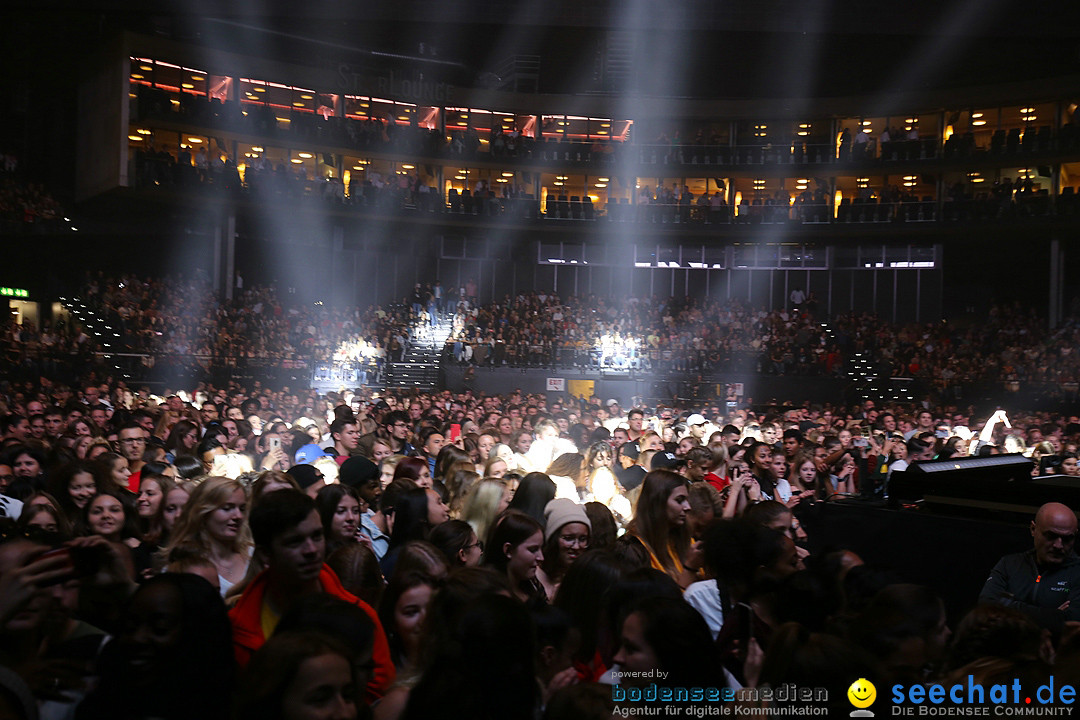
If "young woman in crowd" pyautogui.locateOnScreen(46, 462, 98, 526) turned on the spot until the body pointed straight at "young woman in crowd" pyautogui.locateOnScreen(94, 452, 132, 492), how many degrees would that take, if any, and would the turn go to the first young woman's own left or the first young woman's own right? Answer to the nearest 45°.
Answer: approximately 135° to the first young woman's own left

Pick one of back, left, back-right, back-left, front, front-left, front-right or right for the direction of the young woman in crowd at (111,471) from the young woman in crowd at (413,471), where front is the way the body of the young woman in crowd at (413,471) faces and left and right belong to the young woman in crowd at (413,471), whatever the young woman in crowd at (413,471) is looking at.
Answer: back-right

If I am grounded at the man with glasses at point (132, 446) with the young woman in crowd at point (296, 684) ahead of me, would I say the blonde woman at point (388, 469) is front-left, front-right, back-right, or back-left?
front-left

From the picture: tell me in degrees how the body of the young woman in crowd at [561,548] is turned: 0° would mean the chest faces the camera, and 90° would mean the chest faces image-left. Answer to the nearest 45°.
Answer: approximately 315°

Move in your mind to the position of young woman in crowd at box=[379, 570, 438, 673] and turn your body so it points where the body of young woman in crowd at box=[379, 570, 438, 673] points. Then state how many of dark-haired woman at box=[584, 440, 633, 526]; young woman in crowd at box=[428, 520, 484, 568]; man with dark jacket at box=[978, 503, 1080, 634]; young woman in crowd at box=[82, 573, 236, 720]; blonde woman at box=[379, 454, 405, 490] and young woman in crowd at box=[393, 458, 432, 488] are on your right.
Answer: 1

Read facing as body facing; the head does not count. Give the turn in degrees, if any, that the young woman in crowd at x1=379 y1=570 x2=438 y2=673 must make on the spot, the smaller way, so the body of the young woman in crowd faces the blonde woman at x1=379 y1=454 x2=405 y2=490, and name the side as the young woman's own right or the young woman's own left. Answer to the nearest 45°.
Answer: approximately 135° to the young woman's own left

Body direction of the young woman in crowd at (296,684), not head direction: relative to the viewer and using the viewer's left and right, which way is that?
facing the viewer and to the right of the viewer

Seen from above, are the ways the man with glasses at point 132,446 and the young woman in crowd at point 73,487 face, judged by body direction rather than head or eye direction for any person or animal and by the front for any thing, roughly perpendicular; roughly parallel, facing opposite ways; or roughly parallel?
roughly parallel

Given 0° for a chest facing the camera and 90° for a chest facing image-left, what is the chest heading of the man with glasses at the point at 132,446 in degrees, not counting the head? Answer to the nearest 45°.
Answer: approximately 315°

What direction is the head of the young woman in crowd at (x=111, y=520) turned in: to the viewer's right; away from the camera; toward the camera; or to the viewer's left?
toward the camera

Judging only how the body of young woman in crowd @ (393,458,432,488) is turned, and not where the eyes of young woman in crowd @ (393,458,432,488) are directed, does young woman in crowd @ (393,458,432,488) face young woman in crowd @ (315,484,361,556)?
no

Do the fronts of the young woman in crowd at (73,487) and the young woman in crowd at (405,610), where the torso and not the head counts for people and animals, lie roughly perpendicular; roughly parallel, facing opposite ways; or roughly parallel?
roughly parallel

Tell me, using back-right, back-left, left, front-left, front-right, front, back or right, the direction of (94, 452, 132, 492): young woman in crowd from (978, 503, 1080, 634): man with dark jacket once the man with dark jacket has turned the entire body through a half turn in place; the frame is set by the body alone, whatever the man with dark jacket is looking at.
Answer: left

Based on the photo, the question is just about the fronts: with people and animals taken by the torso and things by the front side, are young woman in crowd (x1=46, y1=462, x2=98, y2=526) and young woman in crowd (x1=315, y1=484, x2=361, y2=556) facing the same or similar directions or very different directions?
same or similar directions

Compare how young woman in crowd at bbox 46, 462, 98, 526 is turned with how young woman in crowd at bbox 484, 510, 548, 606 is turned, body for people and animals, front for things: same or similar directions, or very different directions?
same or similar directions
